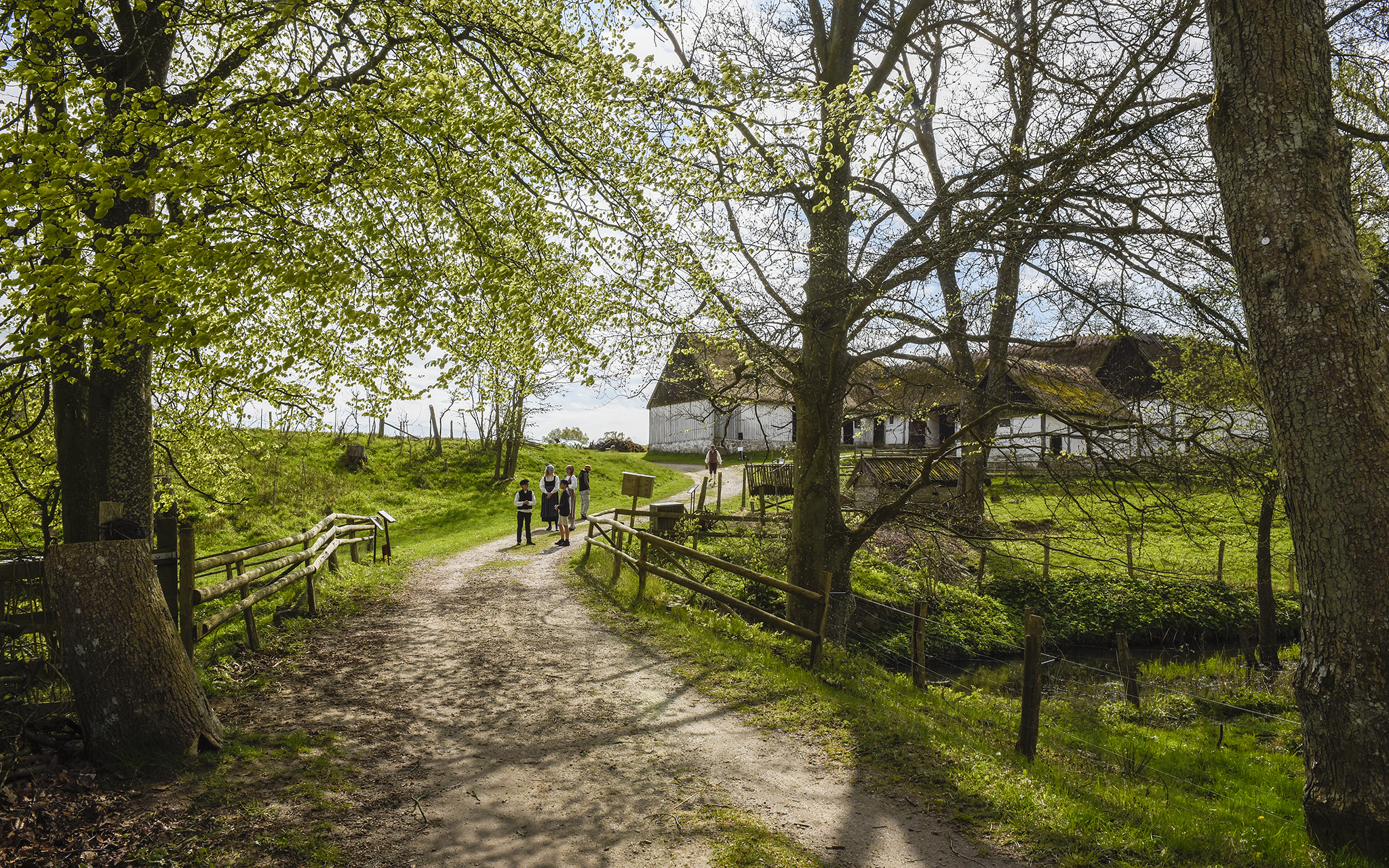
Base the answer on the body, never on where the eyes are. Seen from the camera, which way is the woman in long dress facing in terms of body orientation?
toward the camera

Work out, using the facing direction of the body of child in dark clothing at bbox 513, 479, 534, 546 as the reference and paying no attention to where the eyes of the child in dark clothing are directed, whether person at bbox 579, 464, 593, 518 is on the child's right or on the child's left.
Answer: on the child's left

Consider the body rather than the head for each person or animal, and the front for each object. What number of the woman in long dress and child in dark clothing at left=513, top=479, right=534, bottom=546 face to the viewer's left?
0

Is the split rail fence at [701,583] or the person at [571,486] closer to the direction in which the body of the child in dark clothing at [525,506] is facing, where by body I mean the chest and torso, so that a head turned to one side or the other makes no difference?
the split rail fence

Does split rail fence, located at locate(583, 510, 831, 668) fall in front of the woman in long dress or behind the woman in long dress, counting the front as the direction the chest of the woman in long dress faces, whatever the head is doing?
in front

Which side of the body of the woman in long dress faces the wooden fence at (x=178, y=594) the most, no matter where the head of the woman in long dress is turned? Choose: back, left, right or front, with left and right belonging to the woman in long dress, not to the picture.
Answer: front

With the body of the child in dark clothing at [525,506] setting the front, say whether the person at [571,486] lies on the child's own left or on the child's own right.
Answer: on the child's own left

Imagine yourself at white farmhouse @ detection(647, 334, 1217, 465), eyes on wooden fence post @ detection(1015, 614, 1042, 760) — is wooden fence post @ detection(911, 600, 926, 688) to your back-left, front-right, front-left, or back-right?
front-right

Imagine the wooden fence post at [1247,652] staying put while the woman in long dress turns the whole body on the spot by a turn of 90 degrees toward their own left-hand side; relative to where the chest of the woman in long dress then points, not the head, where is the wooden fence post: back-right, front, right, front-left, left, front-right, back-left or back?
front-right

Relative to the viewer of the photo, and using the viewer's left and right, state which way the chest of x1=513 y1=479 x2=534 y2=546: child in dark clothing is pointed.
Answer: facing the viewer and to the right of the viewer

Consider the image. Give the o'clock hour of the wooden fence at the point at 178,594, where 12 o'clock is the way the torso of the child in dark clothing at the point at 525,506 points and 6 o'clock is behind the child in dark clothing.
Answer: The wooden fence is roughly at 2 o'clock from the child in dark clothing.
